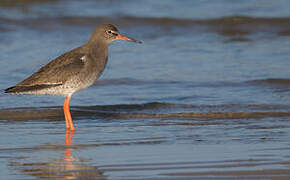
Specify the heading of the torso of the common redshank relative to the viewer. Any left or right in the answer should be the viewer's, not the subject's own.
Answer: facing to the right of the viewer
